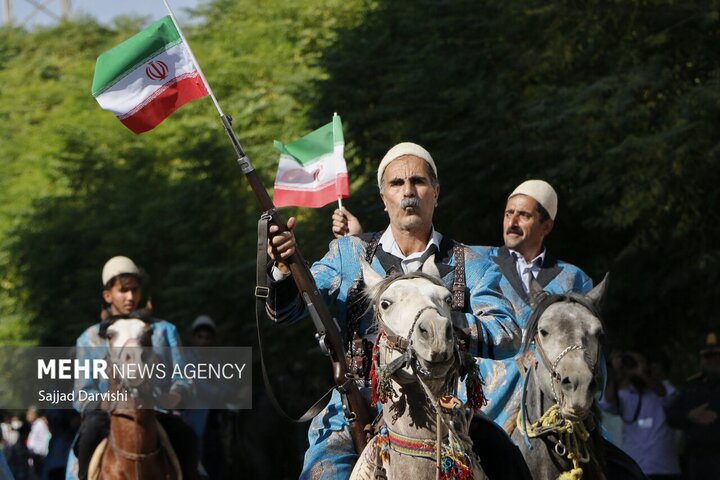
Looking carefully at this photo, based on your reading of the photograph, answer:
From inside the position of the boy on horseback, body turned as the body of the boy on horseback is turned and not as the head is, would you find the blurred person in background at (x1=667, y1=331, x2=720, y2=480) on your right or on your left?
on your left

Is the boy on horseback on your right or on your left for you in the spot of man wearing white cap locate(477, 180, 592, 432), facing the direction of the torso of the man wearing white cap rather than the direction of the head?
on your right

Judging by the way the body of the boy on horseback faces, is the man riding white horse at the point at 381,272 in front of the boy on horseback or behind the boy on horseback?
in front

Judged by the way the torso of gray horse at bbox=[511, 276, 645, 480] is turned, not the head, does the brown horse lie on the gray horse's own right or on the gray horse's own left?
on the gray horse's own right

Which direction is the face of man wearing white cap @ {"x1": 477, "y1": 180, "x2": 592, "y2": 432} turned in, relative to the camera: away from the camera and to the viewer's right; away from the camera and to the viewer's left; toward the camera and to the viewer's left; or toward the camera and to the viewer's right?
toward the camera and to the viewer's left

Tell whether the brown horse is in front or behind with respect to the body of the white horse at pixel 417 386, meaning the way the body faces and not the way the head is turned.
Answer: behind

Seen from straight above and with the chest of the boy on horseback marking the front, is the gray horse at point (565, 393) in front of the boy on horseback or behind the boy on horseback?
in front

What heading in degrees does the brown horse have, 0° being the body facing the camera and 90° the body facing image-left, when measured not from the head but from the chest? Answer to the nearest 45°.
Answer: approximately 0°

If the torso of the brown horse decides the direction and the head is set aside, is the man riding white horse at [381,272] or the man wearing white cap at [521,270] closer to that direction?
the man riding white horse

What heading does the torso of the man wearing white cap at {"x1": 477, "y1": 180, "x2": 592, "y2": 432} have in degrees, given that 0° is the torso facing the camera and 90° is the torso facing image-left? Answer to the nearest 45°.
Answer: approximately 45°
